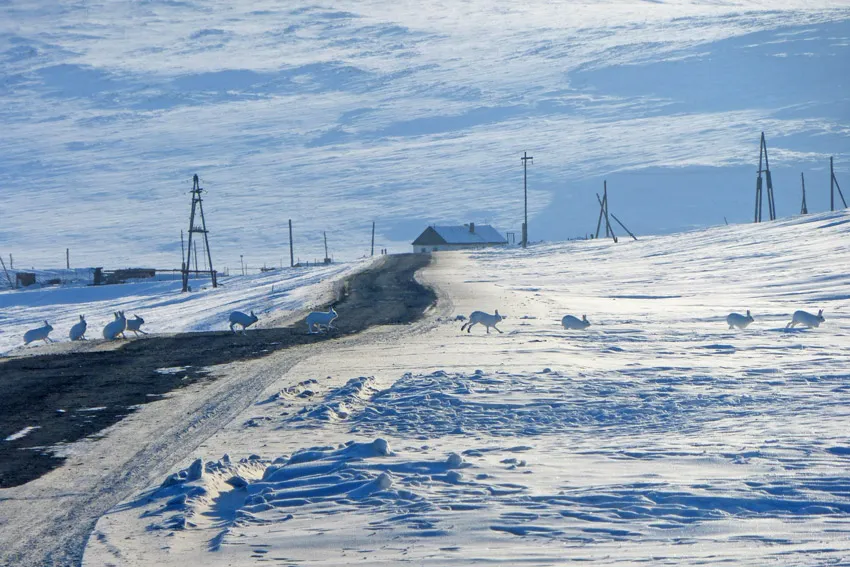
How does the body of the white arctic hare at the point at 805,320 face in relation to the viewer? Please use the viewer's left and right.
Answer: facing to the right of the viewer

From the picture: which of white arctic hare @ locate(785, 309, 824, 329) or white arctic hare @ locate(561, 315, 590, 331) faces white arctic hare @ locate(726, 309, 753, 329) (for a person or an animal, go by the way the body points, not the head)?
white arctic hare @ locate(561, 315, 590, 331)

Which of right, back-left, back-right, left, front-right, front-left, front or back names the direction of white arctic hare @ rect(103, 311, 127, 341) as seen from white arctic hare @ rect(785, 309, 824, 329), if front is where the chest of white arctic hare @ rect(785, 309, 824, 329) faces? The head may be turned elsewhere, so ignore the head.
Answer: back

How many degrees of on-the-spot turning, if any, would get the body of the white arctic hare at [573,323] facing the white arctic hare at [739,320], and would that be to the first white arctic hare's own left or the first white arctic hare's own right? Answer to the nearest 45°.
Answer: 0° — it already faces it

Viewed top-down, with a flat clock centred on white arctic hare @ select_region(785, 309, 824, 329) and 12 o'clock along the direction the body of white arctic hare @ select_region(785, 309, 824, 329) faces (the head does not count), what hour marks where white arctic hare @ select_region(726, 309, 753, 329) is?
white arctic hare @ select_region(726, 309, 753, 329) is roughly at 6 o'clock from white arctic hare @ select_region(785, 309, 824, 329).

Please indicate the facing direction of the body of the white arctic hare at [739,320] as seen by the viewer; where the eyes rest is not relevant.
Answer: to the viewer's right

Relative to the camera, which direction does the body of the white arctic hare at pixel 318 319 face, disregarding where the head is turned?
to the viewer's right

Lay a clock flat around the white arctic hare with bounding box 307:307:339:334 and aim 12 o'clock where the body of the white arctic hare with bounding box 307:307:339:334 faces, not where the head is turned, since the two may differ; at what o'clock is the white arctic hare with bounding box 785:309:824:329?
the white arctic hare with bounding box 785:309:824:329 is roughly at 1 o'clock from the white arctic hare with bounding box 307:307:339:334.

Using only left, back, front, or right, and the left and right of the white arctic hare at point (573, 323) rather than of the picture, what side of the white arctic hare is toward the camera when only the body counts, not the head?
right

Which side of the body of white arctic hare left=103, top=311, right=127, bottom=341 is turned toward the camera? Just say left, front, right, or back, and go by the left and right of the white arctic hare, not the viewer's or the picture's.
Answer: right

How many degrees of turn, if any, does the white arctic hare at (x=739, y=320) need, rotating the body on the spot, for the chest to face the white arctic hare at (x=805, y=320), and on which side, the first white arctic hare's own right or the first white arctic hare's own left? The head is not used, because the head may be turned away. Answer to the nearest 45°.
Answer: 0° — it already faces it

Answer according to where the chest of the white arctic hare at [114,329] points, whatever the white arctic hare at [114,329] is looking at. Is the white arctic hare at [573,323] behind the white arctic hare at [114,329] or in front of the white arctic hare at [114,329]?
in front

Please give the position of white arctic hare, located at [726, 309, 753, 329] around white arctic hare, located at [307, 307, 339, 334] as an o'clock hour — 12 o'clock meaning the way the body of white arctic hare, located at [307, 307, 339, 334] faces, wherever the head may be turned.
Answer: white arctic hare, located at [726, 309, 753, 329] is roughly at 1 o'clock from white arctic hare, located at [307, 307, 339, 334].

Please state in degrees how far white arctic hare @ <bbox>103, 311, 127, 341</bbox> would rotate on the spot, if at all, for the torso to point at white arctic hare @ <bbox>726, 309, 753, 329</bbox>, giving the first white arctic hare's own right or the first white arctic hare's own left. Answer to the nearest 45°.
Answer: approximately 45° to the first white arctic hare's own right
